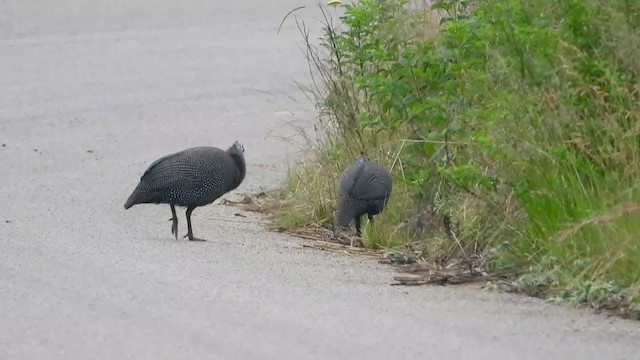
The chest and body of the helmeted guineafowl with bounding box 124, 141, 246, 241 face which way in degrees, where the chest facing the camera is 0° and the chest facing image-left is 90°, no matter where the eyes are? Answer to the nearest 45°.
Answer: approximately 270°
